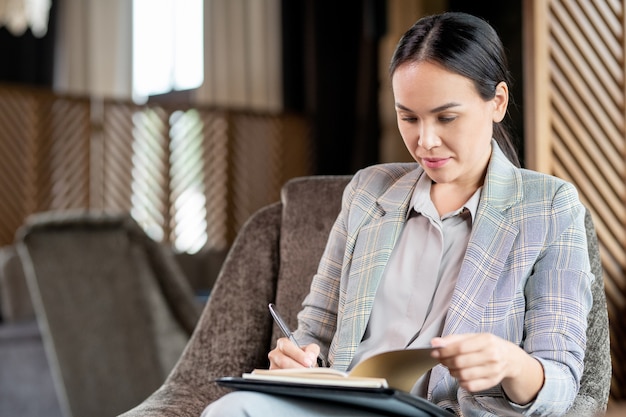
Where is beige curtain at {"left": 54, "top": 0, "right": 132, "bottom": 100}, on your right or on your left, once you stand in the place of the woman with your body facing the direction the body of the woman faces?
on your right

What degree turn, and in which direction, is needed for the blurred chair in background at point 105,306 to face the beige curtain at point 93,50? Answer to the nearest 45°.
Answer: approximately 45° to its left

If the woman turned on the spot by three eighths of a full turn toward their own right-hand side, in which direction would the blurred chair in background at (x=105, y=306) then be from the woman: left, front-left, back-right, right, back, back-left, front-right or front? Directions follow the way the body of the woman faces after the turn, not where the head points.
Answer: front-left

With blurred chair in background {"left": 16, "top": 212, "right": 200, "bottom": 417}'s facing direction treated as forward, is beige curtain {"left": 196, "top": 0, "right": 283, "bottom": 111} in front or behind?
in front

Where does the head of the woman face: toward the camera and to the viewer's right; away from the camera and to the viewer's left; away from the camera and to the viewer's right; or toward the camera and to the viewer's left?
toward the camera and to the viewer's left

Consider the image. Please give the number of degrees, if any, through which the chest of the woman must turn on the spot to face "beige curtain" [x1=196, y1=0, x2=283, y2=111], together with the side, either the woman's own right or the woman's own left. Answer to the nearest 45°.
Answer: approximately 135° to the woman's own right

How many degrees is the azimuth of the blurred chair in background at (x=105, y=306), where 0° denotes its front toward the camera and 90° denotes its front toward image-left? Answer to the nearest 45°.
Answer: approximately 225°

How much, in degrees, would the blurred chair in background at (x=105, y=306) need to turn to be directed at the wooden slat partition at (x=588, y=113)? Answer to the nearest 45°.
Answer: approximately 45° to its right

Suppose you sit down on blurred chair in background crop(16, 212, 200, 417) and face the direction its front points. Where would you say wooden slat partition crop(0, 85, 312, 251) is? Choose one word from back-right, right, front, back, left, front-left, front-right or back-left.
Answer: front-left

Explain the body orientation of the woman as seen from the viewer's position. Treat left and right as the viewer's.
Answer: facing the viewer and to the left of the viewer

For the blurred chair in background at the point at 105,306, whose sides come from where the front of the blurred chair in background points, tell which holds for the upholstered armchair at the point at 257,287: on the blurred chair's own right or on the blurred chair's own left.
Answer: on the blurred chair's own right
